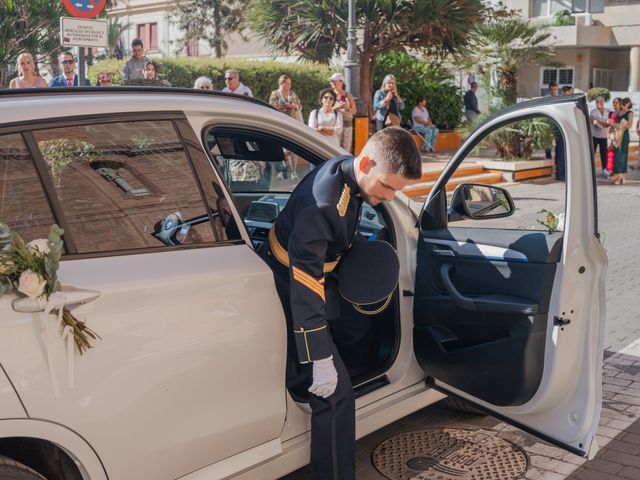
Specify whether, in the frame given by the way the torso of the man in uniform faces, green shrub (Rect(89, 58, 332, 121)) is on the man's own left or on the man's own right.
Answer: on the man's own left

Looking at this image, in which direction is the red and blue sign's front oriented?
toward the camera

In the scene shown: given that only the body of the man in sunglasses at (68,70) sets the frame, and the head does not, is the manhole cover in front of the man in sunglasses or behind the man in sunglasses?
in front

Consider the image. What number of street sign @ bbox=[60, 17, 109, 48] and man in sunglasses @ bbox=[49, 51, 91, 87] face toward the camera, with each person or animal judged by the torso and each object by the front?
2

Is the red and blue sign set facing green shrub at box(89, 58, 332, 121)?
no

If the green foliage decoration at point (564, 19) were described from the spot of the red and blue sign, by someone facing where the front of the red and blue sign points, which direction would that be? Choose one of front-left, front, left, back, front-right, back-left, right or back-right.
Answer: back-left

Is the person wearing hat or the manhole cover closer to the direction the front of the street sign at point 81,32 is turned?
the manhole cover

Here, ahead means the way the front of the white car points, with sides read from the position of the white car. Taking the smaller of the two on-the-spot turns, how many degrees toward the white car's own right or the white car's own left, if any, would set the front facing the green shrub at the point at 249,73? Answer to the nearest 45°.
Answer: approximately 45° to the white car's own left

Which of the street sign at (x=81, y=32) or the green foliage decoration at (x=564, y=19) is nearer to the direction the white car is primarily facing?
the green foliage decoration

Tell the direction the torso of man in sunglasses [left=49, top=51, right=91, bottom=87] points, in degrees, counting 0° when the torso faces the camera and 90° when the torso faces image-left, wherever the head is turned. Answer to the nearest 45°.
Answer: approximately 0°

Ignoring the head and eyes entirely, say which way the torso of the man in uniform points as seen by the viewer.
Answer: to the viewer's right

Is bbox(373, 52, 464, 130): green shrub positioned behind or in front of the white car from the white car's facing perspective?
in front

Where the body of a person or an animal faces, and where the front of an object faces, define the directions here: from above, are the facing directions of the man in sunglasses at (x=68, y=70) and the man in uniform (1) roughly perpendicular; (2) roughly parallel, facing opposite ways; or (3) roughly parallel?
roughly perpendicular

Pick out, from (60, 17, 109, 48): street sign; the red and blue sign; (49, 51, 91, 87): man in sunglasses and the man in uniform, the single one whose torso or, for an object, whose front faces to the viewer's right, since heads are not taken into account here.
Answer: the man in uniform

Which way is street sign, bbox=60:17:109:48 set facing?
toward the camera

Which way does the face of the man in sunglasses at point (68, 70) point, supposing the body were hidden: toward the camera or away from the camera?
toward the camera

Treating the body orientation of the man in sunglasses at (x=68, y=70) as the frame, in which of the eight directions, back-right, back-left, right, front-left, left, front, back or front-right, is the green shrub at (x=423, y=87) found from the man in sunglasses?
back-left

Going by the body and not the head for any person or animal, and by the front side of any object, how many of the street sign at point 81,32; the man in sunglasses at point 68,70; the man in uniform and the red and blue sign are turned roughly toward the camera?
3
